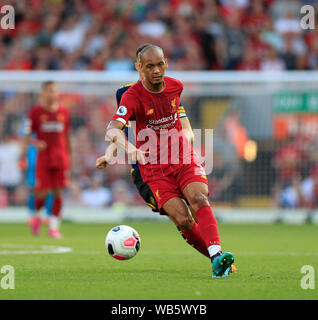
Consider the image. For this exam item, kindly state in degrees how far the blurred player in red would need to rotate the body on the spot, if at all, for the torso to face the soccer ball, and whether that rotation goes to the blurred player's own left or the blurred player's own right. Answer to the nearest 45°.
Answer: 0° — they already face it

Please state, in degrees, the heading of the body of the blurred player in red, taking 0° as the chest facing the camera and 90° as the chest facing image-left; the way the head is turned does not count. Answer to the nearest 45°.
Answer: approximately 0°
